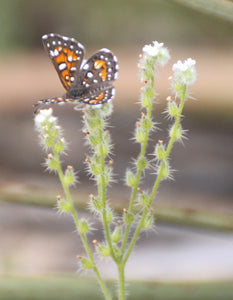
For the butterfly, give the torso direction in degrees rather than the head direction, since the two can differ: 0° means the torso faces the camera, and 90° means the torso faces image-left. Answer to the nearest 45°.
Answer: approximately 90°
